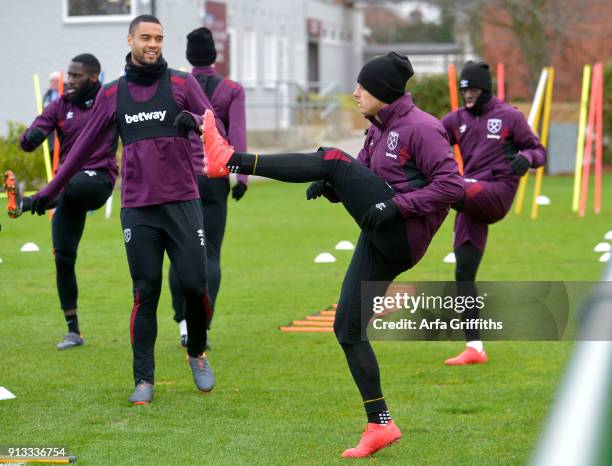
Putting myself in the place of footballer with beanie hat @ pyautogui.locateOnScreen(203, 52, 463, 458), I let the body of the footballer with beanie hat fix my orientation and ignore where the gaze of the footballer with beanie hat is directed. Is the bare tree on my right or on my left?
on my right

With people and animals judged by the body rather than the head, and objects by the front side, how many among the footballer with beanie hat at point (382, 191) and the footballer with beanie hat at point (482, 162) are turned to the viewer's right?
0

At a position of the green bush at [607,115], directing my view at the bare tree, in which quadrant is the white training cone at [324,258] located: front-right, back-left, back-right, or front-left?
back-left

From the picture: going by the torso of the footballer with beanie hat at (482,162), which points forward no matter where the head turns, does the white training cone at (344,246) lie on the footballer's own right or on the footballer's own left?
on the footballer's own right

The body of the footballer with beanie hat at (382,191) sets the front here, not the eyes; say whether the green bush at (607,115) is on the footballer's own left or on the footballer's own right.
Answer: on the footballer's own right

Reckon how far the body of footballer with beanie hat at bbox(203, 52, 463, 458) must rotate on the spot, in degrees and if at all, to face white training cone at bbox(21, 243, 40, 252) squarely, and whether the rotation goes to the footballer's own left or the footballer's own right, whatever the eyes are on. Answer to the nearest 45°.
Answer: approximately 45° to the footballer's own right

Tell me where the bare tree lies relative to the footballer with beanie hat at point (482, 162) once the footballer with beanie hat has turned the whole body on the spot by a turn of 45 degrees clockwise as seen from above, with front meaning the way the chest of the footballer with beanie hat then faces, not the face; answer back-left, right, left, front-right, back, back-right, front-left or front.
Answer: right

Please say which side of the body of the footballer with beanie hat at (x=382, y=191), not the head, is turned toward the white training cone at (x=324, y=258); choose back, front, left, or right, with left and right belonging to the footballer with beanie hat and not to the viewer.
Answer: right

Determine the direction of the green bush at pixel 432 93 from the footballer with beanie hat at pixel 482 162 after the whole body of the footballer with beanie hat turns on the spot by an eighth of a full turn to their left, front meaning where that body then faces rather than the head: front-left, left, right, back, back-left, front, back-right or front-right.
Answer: back

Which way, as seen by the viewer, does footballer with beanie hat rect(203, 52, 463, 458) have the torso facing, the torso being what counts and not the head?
to the viewer's left

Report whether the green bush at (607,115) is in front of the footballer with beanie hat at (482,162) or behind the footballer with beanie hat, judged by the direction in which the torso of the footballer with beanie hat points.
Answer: behind

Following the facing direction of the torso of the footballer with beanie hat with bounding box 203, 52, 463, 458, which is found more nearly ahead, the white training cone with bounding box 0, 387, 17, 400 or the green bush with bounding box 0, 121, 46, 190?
the white training cone
